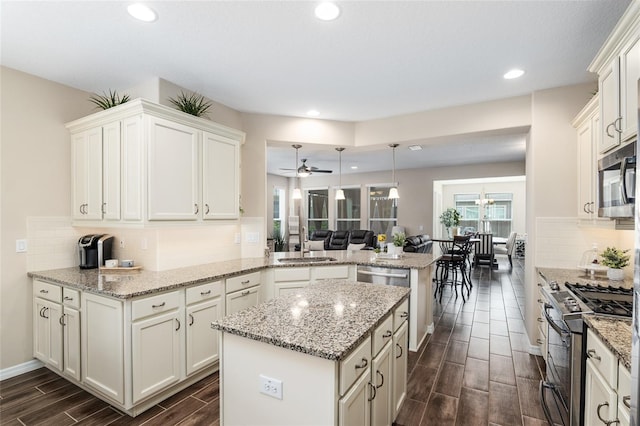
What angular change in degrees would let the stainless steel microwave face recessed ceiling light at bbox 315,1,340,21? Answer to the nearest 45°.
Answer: approximately 45° to its left

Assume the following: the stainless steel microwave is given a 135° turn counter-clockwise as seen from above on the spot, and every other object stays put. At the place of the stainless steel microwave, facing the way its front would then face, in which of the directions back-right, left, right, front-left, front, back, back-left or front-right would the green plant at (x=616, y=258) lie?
back-left

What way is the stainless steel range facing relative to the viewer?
to the viewer's left

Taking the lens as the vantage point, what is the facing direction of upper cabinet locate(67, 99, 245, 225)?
facing the viewer and to the right of the viewer

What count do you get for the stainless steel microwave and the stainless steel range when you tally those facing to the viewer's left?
2

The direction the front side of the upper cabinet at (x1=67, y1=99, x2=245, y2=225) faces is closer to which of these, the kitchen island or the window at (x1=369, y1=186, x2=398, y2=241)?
the kitchen island

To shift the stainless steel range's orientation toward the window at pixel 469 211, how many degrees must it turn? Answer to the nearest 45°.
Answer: approximately 90° to its right

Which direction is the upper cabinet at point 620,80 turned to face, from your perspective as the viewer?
facing to the left of the viewer

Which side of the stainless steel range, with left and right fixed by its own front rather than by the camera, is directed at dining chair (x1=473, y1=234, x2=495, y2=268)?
right

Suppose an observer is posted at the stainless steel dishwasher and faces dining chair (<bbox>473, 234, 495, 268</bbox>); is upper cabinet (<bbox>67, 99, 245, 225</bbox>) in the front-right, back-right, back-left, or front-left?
back-left

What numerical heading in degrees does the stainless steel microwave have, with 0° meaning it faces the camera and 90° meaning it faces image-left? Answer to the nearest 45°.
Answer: approximately 90°
